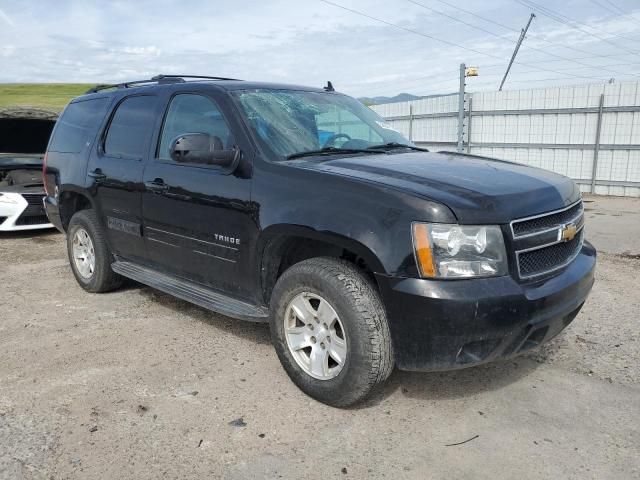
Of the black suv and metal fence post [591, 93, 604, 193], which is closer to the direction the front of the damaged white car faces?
the black suv

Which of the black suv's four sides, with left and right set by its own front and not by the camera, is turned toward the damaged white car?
back

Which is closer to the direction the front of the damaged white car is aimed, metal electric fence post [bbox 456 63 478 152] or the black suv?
the black suv

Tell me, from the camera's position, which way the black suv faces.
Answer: facing the viewer and to the right of the viewer

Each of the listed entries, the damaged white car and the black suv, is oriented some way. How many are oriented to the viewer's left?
0

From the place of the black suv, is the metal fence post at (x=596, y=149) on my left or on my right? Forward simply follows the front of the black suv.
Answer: on my left

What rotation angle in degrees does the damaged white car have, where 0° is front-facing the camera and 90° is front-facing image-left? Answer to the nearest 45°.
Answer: approximately 0°

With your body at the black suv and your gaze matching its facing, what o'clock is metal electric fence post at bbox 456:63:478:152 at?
The metal electric fence post is roughly at 8 o'clock from the black suv.

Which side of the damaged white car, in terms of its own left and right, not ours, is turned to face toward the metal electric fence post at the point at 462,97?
left

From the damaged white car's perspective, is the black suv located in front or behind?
in front

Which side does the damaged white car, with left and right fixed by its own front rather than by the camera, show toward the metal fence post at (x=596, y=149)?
left
